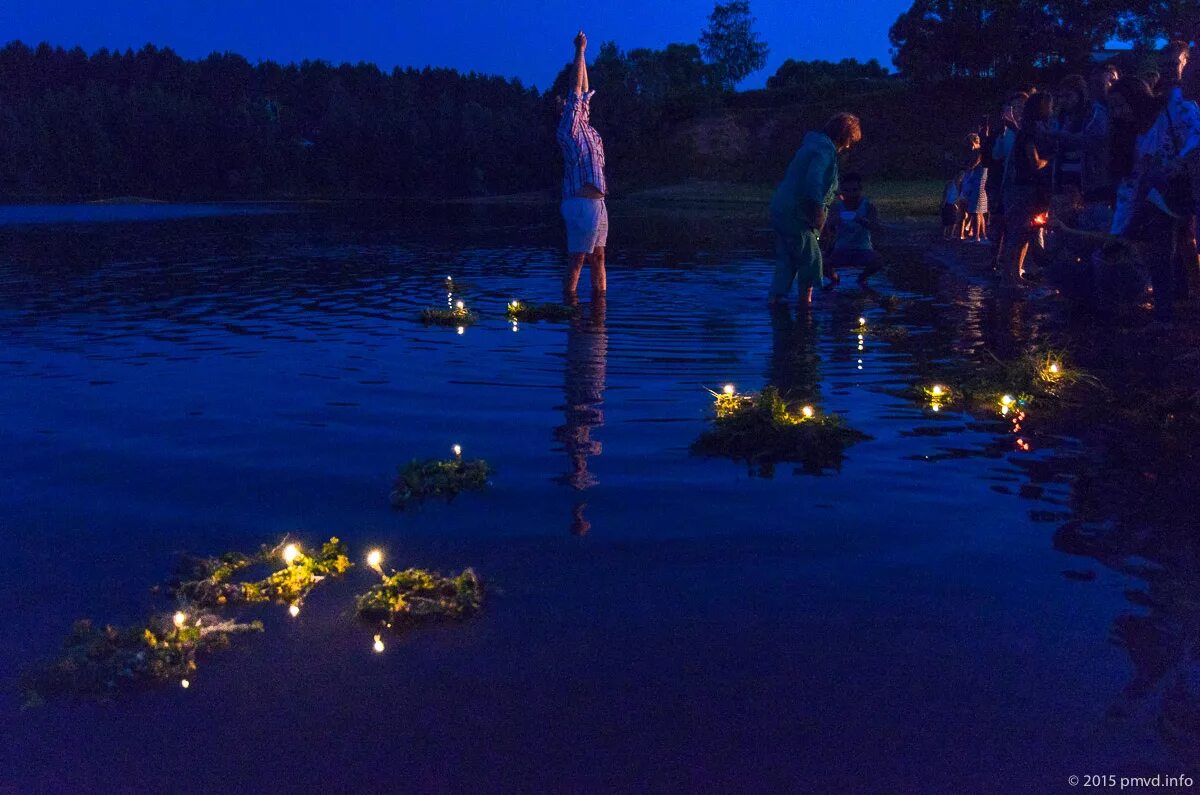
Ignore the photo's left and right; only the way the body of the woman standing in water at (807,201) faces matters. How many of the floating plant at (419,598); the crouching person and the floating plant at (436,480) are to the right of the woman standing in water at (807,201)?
2

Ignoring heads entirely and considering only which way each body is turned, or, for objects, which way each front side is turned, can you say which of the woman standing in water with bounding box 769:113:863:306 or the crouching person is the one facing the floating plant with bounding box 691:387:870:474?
the crouching person

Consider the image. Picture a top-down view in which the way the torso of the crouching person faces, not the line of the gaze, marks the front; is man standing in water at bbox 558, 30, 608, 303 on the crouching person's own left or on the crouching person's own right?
on the crouching person's own right

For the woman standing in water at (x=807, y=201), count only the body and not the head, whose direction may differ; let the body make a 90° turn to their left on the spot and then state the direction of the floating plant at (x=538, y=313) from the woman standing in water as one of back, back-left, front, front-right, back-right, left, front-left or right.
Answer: left

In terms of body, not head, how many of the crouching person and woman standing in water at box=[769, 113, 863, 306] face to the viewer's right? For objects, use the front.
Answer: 1

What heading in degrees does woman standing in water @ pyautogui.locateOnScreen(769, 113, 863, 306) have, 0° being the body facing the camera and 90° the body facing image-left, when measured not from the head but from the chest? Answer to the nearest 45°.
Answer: approximately 270°

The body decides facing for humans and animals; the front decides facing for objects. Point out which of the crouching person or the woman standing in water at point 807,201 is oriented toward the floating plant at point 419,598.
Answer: the crouching person

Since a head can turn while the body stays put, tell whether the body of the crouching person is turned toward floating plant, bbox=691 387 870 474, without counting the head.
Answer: yes

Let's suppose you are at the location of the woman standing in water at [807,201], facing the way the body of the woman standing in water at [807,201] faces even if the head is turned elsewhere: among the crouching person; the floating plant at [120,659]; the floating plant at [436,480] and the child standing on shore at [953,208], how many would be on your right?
2

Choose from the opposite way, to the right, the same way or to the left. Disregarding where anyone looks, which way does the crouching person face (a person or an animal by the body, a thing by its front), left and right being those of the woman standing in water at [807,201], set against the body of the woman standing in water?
to the right

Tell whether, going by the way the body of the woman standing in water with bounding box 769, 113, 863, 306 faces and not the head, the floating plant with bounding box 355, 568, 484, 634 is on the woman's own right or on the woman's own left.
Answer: on the woman's own right
